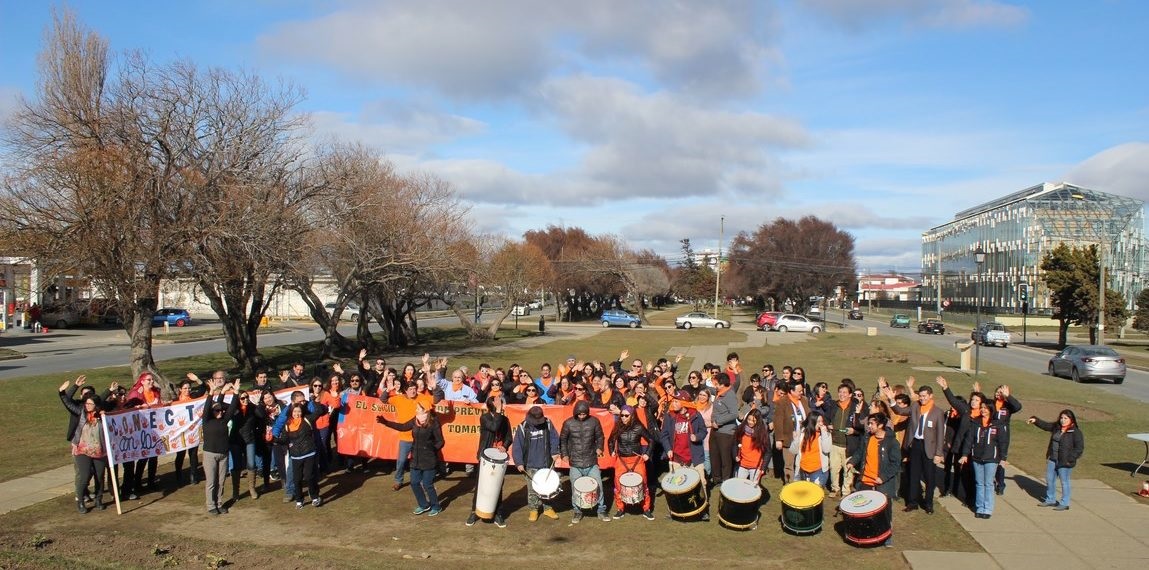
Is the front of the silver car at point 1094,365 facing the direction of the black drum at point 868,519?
no

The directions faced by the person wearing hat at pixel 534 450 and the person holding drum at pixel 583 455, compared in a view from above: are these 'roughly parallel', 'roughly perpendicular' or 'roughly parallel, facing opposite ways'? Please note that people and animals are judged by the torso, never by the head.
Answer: roughly parallel

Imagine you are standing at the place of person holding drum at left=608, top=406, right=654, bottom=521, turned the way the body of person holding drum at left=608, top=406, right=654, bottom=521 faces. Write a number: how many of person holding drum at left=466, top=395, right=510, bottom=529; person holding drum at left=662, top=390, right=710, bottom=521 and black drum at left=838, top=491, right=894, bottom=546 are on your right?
1

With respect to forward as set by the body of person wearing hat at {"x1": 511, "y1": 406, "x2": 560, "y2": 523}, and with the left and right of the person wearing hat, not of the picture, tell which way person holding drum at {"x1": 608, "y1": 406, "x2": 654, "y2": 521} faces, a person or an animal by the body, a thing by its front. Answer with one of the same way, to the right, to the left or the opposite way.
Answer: the same way

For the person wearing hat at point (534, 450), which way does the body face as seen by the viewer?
toward the camera

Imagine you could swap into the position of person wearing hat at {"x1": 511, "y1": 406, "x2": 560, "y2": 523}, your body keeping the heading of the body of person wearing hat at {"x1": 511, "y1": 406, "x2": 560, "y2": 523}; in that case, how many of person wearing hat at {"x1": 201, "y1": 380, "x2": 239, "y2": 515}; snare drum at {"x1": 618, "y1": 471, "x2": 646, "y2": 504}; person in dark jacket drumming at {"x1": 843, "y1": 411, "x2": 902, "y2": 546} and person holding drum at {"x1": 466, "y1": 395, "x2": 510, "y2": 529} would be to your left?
2

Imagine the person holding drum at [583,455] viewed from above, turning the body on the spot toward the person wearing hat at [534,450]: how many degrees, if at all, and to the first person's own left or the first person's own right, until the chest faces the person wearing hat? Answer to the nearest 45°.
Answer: approximately 90° to the first person's own right

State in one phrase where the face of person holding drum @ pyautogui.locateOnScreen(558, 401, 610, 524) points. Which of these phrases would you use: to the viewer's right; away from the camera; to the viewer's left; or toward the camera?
toward the camera

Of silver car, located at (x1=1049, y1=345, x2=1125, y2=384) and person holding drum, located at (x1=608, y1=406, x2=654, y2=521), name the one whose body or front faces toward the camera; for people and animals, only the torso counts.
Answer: the person holding drum

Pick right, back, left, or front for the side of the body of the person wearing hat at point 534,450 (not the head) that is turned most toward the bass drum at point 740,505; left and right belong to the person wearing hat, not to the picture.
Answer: left

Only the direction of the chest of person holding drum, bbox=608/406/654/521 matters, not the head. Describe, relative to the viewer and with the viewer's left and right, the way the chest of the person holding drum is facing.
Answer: facing the viewer

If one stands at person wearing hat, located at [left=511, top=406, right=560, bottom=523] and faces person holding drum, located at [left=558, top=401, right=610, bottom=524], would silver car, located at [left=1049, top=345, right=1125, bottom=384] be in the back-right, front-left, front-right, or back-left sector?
front-left

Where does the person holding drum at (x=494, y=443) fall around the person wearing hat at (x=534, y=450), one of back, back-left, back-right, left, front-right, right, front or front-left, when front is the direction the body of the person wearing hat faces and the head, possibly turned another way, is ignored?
right

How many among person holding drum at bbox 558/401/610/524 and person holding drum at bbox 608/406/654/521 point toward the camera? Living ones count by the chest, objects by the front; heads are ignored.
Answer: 2

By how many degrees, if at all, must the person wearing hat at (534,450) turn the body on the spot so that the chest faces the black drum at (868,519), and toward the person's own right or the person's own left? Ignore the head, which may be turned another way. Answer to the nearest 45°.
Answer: approximately 90° to the person's own left

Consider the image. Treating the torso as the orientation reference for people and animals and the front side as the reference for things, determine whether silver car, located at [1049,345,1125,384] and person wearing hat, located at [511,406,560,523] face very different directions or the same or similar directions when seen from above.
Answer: very different directions

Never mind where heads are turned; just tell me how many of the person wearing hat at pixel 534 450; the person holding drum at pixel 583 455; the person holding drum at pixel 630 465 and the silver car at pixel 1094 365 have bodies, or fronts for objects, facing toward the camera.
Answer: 3
